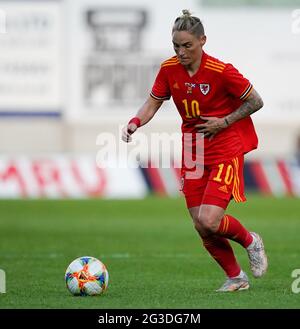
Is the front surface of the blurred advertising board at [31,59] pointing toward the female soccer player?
yes

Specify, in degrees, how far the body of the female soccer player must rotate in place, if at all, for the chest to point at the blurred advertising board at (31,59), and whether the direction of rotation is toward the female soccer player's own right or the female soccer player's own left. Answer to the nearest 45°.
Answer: approximately 135° to the female soccer player's own right

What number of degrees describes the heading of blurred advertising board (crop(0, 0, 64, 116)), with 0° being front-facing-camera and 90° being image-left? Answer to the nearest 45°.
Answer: approximately 0°

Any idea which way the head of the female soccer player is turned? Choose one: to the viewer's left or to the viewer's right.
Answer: to the viewer's left
